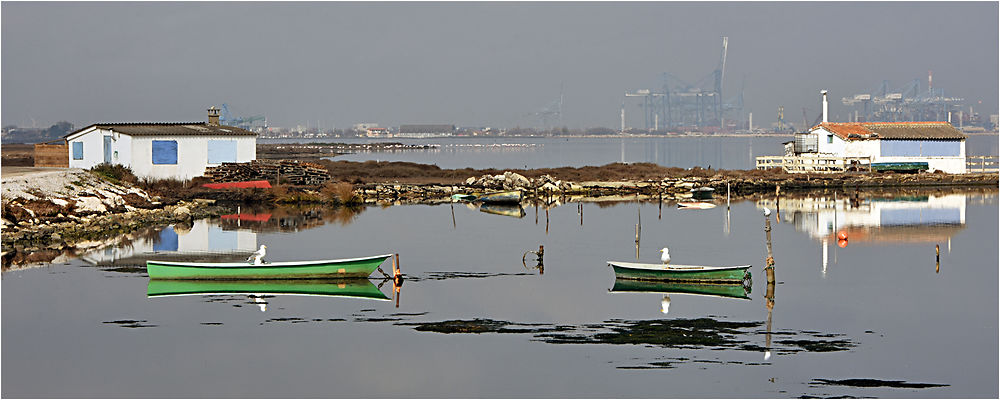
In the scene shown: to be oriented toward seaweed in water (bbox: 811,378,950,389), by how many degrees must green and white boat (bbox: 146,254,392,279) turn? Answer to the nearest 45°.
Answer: approximately 45° to its right

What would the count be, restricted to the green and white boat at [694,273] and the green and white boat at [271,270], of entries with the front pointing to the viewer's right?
1

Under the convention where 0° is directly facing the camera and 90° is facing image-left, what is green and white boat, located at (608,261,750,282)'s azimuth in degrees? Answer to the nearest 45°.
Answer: approximately 90°

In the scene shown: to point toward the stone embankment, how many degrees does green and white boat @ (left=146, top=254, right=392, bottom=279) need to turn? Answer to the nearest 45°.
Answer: approximately 135° to its left

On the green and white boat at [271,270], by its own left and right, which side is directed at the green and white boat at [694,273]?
front

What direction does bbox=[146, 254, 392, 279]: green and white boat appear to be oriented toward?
to the viewer's right
